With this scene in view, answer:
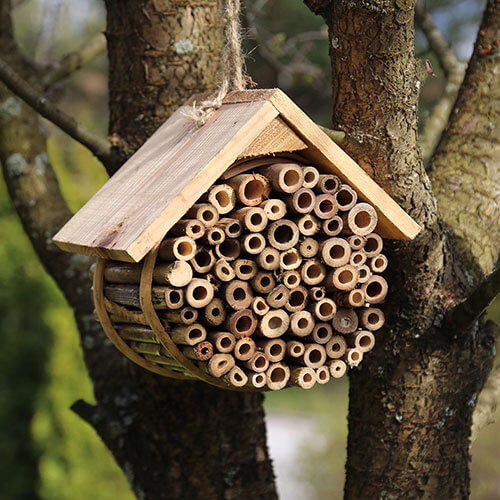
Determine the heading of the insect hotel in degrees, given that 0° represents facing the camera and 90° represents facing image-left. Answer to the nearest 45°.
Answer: approximately 315°
